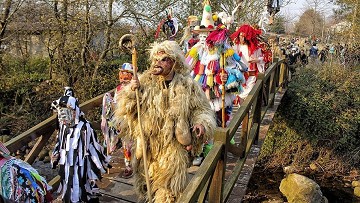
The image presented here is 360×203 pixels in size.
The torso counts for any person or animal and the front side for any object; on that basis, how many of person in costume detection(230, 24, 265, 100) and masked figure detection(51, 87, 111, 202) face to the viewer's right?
0

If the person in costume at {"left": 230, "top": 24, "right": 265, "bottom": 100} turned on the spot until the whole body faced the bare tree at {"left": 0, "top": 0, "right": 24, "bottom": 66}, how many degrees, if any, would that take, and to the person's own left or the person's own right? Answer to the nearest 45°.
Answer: approximately 45° to the person's own right

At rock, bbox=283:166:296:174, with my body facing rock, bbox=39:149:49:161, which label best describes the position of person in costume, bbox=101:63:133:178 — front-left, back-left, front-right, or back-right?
front-left

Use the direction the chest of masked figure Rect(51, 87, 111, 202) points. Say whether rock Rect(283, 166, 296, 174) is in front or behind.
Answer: behind

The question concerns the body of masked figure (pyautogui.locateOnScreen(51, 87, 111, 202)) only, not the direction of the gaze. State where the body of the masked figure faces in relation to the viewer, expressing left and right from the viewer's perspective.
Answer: facing the viewer and to the left of the viewer

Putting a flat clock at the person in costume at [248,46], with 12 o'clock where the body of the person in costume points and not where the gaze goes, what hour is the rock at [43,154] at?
The rock is roughly at 2 o'clock from the person in costume.

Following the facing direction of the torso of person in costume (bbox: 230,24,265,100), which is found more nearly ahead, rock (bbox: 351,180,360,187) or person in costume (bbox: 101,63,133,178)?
the person in costume
